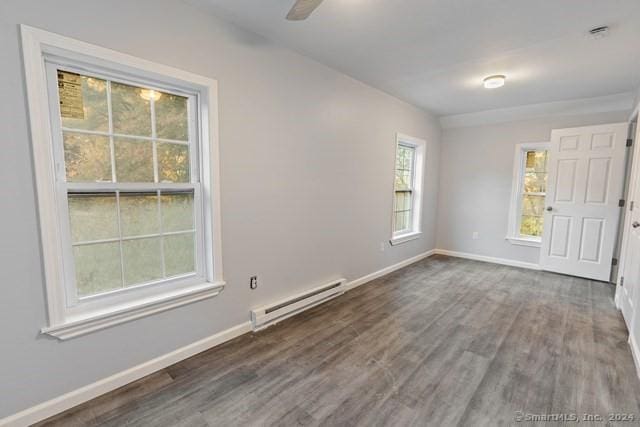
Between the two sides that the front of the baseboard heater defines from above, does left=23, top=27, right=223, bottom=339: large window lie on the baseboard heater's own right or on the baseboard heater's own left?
on the baseboard heater's own right

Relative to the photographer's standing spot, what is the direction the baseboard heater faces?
facing the viewer and to the right of the viewer

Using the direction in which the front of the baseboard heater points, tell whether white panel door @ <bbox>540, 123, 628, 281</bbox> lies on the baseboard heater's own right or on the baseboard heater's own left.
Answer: on the baseboard heater's own left

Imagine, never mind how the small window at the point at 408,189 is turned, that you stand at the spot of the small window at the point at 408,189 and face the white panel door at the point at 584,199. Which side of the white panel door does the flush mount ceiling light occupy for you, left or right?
right

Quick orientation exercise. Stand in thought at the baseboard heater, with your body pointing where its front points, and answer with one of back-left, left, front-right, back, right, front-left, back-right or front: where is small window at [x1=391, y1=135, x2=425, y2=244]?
left

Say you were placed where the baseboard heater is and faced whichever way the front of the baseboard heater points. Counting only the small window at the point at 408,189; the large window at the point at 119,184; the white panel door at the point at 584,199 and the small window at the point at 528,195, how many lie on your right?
1

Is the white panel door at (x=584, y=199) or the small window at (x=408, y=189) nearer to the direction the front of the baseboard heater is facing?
the white panel door

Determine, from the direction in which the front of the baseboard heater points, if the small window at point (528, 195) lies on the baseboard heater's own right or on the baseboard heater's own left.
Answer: on the baseboard heater's own left
